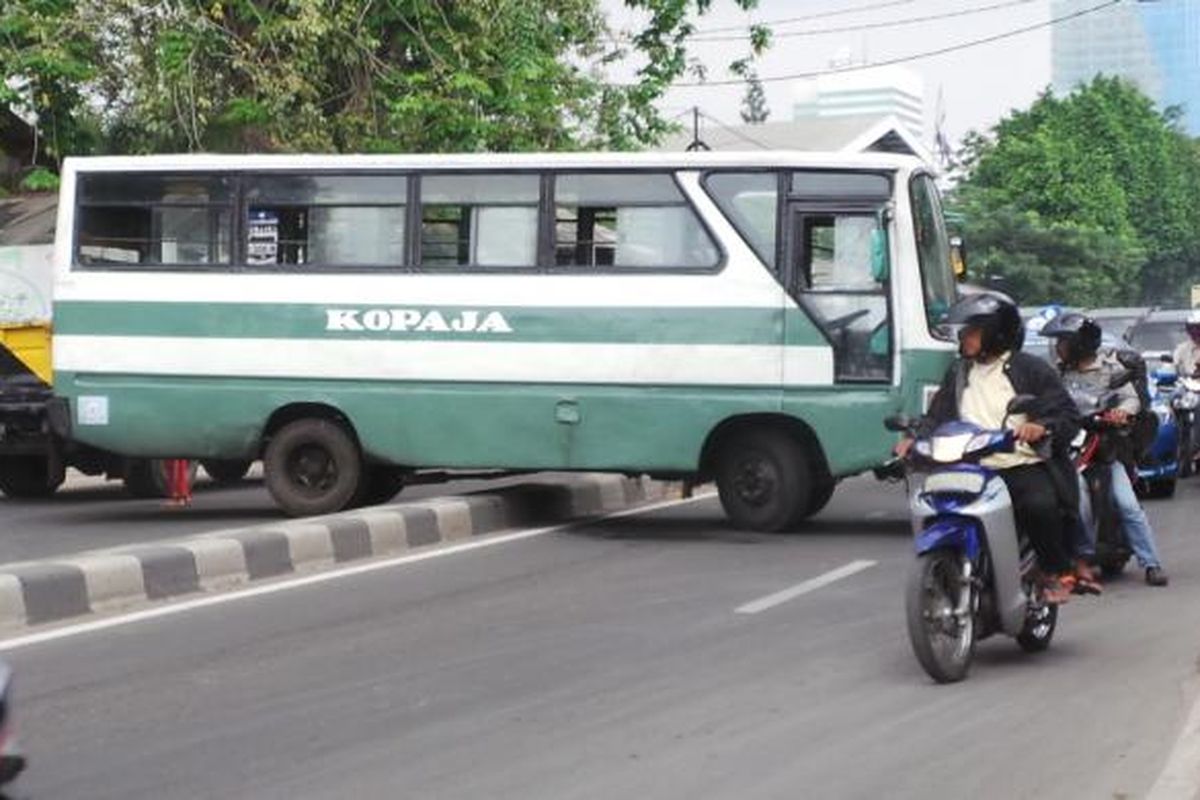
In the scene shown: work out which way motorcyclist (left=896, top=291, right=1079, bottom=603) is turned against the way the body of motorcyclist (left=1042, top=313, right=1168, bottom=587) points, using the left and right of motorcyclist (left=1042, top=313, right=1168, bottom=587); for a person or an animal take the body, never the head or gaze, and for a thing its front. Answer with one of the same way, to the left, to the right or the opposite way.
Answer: the same way

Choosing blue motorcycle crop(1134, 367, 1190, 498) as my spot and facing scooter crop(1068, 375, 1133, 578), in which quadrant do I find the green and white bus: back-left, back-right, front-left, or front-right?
front-right

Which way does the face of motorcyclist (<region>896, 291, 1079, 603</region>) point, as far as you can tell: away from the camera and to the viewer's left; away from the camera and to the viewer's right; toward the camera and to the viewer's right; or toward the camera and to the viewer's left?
toward the camera and to the viewer's left

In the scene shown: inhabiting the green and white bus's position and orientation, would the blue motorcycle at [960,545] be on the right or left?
on its right

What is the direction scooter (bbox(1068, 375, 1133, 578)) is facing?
toward the camera

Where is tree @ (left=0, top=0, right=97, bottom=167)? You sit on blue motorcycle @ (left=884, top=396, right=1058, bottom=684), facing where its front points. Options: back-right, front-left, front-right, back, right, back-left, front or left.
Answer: right

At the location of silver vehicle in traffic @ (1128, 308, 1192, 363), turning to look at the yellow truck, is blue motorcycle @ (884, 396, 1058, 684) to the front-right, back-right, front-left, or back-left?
front-left

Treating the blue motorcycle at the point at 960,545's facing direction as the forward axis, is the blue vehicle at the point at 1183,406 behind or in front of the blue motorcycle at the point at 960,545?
behind

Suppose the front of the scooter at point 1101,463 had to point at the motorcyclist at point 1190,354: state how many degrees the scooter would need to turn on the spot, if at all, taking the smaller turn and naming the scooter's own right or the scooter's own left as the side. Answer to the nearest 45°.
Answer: approximately 180°

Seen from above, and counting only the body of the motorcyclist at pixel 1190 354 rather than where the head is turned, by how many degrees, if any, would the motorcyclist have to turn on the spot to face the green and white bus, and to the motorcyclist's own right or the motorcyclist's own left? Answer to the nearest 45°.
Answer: approximately 45° to the motorcyclist's own right

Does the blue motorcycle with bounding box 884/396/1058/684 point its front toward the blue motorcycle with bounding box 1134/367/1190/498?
no

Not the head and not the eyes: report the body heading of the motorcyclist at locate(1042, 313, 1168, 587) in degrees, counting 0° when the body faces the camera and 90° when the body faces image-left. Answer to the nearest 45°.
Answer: approximately 45°
